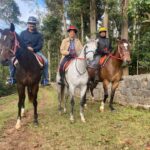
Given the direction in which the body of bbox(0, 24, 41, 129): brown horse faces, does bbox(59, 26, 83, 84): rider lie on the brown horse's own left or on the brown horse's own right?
on the brown horse's own left

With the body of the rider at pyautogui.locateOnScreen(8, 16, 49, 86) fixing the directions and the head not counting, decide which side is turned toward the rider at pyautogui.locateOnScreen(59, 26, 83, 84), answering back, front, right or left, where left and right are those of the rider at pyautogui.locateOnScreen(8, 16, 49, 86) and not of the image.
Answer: left

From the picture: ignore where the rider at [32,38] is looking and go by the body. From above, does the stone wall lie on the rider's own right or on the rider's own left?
on the rider's own left

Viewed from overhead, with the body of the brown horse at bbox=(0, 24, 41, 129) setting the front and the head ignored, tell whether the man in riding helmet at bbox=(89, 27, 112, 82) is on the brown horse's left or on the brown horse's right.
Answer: on the brown horse's left

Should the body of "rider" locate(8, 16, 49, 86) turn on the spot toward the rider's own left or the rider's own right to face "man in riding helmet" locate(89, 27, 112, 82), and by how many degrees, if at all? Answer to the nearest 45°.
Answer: approximately 135° to the rider's own left

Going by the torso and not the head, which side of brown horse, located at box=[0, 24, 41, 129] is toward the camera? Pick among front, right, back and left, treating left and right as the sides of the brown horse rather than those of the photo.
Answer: front

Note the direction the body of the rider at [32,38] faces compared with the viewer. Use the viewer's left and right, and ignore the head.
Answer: facing the viewer

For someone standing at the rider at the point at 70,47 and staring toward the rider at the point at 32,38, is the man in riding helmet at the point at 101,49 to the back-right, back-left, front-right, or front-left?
back-right
